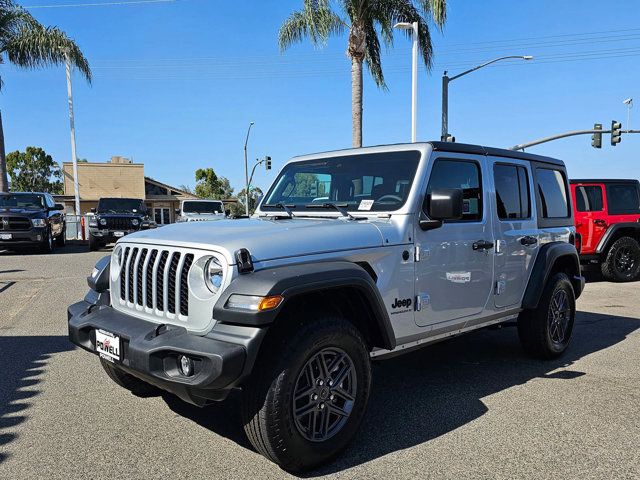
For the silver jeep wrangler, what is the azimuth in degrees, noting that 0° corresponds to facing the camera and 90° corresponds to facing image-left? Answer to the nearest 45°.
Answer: approximately 45°

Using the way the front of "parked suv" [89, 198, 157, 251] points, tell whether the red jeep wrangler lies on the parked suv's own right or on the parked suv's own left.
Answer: on the parked suv's own left

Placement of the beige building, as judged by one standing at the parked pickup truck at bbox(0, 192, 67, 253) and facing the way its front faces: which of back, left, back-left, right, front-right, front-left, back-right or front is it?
back

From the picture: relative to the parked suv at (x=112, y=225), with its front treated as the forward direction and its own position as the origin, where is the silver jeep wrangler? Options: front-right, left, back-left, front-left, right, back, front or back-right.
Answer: front

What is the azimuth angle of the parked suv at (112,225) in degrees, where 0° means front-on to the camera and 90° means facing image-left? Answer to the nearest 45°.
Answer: approximately 0°

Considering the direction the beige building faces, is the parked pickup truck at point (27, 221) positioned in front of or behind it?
in front

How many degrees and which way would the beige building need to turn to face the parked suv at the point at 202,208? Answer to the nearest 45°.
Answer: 0° — it already faces it

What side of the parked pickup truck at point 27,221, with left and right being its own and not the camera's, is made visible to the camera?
front

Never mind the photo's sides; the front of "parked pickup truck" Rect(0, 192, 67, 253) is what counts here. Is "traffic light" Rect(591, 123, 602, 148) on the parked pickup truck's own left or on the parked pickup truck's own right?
on the parked pickup truck's own left

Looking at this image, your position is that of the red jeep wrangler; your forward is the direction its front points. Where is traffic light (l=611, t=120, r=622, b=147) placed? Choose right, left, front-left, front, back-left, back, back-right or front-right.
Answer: back-right

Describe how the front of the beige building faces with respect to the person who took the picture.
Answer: facing the viewer

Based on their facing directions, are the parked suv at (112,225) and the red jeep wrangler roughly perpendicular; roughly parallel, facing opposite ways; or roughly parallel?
roughly perpendicular
